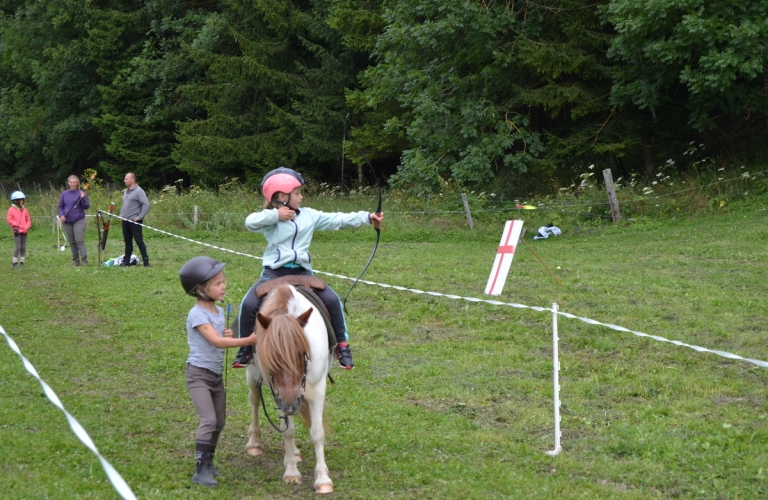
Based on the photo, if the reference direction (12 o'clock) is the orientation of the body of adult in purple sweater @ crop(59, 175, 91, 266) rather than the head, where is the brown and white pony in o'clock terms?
The brown and white pony is roughly at 12 o'clock from the adult in purple sweater.

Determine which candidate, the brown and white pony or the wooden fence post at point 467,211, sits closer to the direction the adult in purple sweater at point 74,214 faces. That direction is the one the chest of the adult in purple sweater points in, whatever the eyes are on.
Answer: the brown and white pony

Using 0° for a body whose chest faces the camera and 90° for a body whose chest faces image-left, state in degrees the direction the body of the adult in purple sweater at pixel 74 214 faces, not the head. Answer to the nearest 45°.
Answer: approximately 0°

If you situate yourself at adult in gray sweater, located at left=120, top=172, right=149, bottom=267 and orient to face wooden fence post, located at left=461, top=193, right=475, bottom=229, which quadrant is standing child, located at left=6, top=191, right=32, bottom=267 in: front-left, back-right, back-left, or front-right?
back-left

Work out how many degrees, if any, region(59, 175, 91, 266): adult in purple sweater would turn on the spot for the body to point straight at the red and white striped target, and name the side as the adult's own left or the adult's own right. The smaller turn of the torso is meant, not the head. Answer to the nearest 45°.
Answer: approximately 45° to the adult's own left

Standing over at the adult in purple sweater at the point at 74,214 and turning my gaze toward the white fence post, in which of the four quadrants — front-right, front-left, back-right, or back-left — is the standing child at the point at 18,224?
back-right

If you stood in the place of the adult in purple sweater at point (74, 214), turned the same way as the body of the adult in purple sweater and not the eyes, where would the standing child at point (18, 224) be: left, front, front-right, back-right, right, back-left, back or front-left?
back-right

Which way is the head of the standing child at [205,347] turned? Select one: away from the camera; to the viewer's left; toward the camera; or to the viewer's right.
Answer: to the viewer's right

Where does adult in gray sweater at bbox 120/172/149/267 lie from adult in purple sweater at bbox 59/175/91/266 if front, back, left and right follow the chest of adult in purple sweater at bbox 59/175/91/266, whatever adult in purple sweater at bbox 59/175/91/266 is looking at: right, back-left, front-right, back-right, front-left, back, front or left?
front-left

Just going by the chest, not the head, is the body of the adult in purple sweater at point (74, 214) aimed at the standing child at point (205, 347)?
yes

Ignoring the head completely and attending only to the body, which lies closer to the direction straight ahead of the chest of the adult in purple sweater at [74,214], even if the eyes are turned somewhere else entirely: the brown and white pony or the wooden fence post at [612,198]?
the brown and white pony

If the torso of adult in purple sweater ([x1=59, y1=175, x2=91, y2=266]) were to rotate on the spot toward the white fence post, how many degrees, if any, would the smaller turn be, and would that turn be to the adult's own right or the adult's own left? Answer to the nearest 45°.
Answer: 0° — they already face it

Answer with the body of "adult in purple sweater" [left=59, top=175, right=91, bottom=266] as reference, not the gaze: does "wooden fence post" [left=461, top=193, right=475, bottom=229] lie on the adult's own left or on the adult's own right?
on the adult's own left

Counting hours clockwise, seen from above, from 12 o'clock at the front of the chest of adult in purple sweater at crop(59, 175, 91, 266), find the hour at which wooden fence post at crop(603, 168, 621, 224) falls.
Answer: The wooden fence post is roughly at 9 o'clock from the adult in purple sweater.
